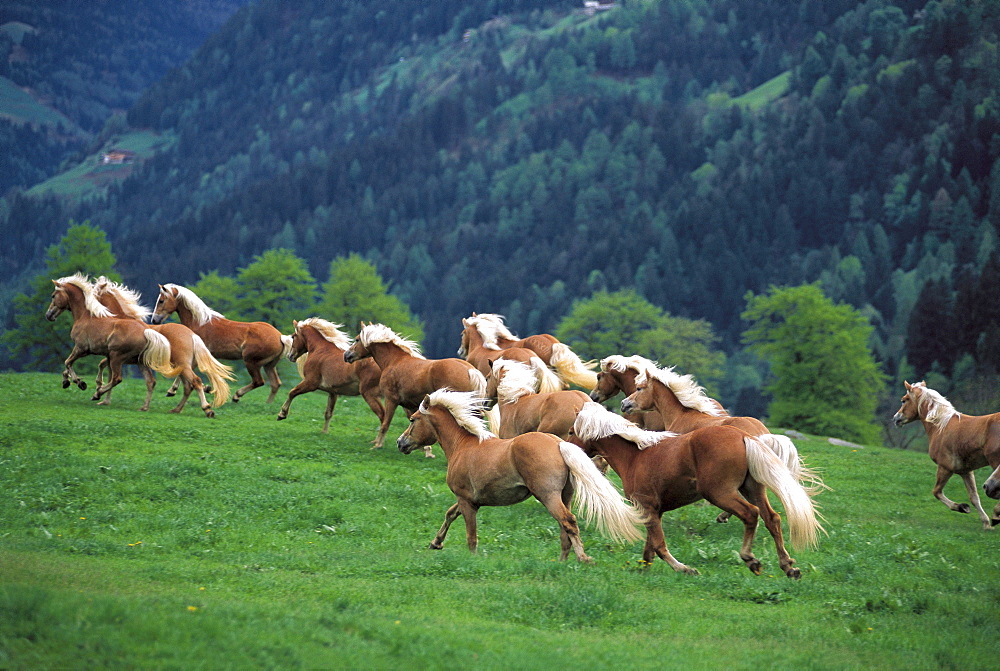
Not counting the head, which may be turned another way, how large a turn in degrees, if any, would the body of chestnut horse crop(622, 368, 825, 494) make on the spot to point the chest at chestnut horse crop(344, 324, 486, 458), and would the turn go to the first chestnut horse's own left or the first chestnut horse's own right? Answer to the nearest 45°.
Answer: approximately 45° to the first chestnut horse's own right

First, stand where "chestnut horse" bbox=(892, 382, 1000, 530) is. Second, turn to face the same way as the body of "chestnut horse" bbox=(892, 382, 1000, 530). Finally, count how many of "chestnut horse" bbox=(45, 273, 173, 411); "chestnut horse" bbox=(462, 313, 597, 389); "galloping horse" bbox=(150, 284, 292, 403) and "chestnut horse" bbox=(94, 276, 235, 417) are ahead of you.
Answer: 4

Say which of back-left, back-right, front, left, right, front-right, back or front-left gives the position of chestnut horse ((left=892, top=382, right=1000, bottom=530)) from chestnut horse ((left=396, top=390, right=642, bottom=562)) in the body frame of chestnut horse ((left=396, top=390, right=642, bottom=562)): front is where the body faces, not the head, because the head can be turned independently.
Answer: back-right

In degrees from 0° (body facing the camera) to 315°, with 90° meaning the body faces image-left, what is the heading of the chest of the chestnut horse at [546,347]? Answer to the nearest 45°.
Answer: approximately 90°

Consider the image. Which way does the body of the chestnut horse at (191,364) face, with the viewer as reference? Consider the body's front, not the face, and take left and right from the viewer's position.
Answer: facing to the left of the viewer

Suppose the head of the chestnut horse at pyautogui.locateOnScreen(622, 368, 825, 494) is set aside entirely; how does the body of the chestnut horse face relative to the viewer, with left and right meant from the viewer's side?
facing to the left of the viewer

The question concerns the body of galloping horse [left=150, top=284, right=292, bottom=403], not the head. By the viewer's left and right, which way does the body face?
facing to the left of the viewer

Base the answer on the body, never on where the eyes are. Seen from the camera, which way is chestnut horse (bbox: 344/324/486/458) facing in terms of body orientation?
to the viewer's left

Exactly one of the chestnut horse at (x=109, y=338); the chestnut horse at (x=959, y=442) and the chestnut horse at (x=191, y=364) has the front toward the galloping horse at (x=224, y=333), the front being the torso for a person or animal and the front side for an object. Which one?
the chestnut horse at (x=959, y=442)

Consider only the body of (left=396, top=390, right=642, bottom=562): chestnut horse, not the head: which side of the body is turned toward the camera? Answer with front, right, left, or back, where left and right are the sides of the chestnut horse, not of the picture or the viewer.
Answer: left

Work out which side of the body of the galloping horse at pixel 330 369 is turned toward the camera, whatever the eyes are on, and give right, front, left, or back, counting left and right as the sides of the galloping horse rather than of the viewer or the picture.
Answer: left

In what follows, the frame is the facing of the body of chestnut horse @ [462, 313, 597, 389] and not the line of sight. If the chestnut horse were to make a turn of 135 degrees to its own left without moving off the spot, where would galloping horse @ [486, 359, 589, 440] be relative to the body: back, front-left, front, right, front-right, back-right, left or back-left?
front-right

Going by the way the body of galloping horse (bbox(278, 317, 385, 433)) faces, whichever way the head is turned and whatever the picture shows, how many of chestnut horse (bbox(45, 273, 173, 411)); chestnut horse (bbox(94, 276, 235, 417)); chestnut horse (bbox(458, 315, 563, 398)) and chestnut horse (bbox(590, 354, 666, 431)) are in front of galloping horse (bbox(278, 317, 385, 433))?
2

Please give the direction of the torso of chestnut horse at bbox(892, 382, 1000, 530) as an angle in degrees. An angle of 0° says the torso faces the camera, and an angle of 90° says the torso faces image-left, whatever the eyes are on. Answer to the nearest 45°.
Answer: approximately 90°
